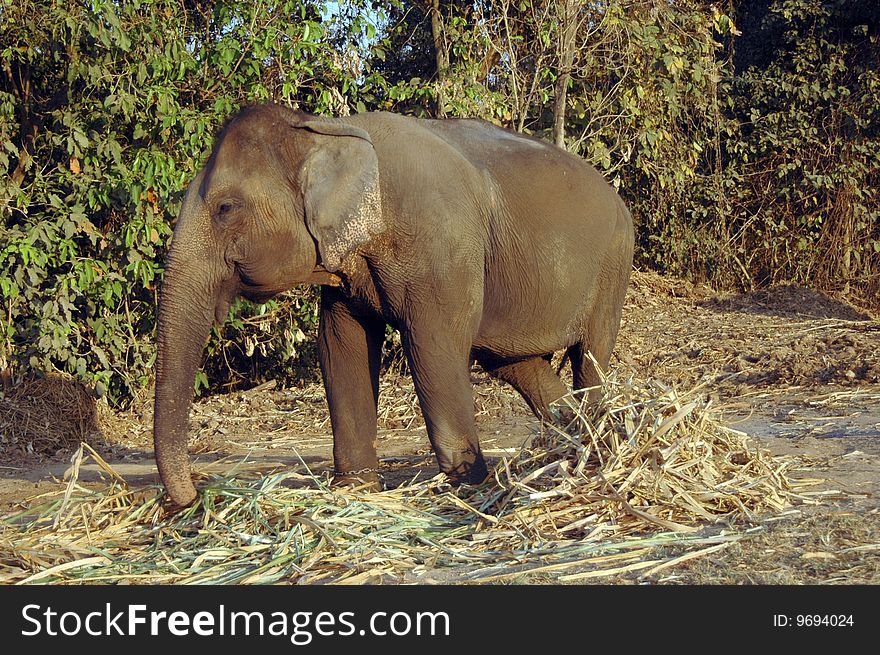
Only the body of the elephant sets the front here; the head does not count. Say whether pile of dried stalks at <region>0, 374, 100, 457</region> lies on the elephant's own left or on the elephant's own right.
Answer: on the elephant's own right

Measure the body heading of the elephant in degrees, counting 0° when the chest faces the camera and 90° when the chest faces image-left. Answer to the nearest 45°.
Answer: approximately 45°
